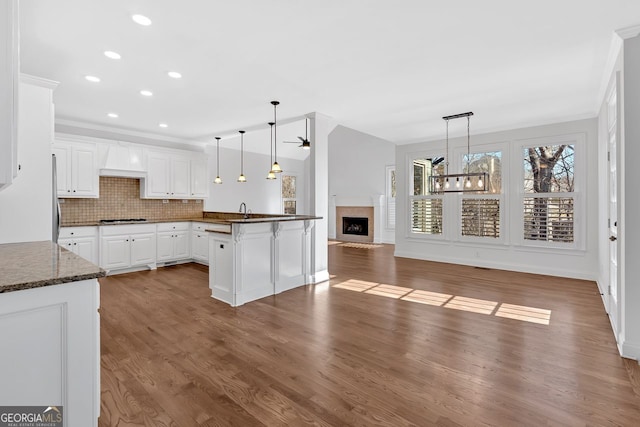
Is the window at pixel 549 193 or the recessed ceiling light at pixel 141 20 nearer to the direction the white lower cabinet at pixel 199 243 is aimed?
the recessed ceiling light

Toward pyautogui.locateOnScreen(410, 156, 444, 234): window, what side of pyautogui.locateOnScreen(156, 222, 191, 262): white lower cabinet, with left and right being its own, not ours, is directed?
left

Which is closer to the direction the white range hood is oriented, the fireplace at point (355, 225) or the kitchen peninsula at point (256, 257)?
the kitchen peninsula

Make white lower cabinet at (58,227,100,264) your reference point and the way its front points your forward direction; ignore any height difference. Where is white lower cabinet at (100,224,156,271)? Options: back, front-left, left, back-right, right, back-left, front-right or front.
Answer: left

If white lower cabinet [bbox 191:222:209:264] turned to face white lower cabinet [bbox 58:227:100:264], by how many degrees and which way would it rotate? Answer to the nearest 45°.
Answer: approximately 45° to its right

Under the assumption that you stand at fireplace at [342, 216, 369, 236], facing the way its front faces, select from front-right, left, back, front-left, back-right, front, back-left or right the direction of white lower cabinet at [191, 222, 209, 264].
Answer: front-right

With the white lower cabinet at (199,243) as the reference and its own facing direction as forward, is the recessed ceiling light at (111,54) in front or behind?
in front

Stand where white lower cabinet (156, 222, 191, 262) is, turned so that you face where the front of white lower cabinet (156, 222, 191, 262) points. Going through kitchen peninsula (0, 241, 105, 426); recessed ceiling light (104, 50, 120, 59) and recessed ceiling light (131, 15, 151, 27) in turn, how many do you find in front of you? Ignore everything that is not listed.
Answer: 3
